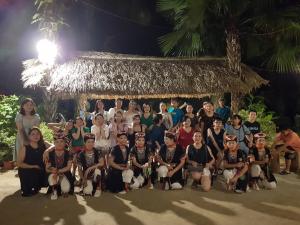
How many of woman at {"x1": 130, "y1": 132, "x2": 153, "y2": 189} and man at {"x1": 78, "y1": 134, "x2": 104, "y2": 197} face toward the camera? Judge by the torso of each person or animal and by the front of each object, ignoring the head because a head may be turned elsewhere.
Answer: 2

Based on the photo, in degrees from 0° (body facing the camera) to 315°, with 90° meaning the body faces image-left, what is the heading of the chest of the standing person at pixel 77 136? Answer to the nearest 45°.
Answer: approximately 0°

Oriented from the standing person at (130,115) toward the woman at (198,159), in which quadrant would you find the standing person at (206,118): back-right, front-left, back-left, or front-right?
front-left

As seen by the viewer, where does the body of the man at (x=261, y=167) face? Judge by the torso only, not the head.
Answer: toward the camera

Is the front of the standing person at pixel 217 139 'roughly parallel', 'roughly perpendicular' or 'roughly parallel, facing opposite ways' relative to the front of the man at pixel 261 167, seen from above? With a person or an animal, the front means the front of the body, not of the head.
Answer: roughly parallel

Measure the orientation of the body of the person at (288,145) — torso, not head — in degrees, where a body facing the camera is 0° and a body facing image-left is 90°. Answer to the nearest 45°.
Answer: approximately 45°

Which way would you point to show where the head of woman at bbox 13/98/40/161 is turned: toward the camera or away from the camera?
toward the camera

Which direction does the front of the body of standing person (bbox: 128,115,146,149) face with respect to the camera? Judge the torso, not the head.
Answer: toward the camera

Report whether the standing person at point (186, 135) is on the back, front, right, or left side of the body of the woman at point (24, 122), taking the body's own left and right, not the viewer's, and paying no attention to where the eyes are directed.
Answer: left

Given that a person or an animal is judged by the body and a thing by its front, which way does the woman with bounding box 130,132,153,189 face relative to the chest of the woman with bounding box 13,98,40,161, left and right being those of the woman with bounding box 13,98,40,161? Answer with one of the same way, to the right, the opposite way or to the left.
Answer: the same way

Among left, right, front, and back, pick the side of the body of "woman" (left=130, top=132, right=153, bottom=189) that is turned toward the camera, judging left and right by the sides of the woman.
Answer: front

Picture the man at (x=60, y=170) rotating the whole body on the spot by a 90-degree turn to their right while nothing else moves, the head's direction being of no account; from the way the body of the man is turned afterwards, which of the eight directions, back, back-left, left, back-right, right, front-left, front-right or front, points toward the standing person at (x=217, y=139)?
back

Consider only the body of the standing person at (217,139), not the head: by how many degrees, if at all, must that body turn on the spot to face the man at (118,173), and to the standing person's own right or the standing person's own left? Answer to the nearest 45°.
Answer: approximately 45° to the standing person's own right

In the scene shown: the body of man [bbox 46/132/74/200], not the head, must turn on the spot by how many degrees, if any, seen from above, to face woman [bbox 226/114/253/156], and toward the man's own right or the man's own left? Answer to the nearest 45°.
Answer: approximately 90° to the man's own left

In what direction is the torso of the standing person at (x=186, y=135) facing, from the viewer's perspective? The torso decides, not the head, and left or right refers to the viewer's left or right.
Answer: facing the viewer

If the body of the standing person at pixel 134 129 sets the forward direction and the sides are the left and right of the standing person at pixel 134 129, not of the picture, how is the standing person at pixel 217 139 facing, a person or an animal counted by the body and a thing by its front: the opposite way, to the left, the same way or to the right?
the same way

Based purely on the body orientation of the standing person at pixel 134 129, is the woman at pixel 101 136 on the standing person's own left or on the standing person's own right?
on the standing person's own right
